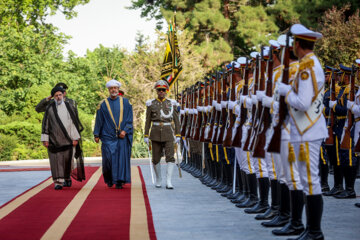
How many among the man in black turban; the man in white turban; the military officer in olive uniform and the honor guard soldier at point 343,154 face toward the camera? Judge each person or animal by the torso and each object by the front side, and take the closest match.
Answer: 3

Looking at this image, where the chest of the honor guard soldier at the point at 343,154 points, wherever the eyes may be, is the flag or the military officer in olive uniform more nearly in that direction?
the military officer in olive uniform

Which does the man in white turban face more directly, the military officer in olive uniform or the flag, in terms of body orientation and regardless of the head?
the military officer in olive uniform

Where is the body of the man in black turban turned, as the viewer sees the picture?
toward the camera

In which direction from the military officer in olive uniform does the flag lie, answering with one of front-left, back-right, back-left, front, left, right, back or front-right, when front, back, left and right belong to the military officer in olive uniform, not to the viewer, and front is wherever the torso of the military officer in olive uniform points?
back

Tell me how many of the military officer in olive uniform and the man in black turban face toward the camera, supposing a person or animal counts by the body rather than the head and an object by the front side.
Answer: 2

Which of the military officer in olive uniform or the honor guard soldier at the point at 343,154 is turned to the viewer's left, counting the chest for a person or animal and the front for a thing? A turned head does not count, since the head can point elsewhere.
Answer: the honor guard soldier

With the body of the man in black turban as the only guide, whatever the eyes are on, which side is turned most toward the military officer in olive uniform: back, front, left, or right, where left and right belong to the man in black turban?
left

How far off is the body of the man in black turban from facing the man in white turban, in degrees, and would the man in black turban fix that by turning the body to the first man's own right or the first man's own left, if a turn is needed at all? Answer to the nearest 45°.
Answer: approximately 90° to the first man's own left

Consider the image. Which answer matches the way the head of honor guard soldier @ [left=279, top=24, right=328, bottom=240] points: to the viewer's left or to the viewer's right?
to the viewer's left

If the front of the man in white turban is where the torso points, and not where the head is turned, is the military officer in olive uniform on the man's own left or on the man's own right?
on the man's own left

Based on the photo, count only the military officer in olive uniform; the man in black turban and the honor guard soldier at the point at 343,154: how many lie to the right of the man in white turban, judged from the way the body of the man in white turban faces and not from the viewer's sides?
1

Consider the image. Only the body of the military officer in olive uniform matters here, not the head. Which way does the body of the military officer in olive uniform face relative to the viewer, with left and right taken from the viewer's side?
facing the viewer

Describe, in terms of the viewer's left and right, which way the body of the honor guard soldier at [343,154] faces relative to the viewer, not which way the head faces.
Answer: facing to the left of the viewer
